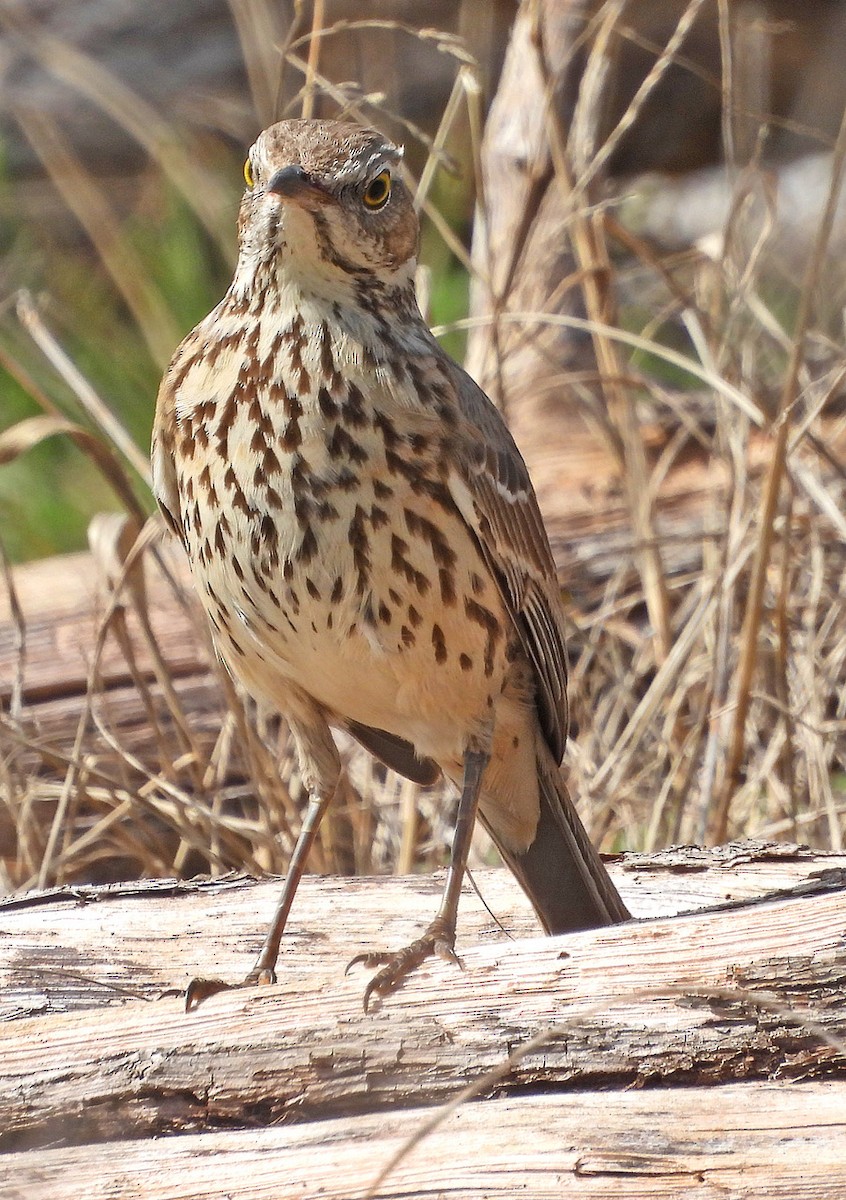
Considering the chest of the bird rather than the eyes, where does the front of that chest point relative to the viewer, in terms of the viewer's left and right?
facing the viewer and to the left of the viewer
